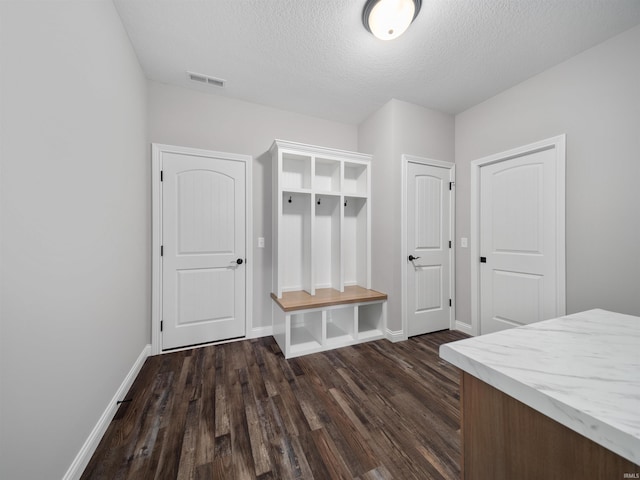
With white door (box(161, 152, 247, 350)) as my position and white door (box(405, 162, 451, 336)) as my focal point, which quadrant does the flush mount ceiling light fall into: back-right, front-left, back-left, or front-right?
front-right

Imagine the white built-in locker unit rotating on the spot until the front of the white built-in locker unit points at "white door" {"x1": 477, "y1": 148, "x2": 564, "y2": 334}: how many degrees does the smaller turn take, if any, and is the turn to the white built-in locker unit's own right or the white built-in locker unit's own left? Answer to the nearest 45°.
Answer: approximately 45° to the white built-in locker unit's own left

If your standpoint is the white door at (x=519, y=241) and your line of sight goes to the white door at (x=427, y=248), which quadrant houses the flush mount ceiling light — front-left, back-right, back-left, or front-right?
front-left

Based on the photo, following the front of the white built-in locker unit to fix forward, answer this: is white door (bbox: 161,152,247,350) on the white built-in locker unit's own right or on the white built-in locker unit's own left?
on the white built-in locker unit's own right

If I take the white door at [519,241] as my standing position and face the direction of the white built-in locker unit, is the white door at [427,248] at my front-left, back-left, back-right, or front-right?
front-right

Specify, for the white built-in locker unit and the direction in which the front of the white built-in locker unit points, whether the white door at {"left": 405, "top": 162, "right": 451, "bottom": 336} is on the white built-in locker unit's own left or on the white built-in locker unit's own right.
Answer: on the white built-in locker unit's own left

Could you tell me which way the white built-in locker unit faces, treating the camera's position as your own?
facing the viewer and to the right of the viewer
